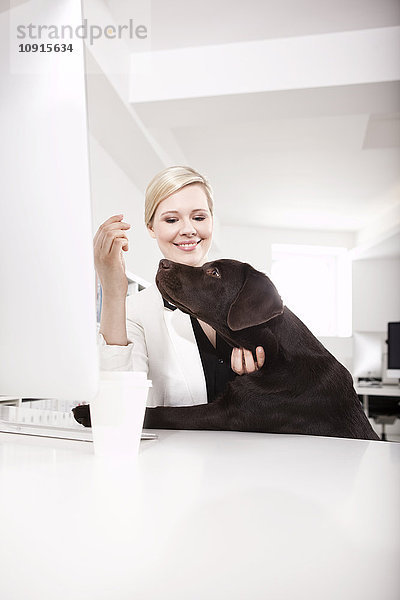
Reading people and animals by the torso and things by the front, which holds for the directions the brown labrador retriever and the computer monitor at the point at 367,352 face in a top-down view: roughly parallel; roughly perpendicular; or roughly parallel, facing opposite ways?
roughly perpendicular

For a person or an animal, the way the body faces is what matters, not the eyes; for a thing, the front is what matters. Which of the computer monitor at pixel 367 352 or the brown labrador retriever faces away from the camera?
the computer monitor

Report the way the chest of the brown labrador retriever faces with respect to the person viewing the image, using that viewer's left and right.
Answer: facing to the left of the viewer

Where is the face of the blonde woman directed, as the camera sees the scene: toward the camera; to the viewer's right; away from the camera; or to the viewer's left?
toward the camera

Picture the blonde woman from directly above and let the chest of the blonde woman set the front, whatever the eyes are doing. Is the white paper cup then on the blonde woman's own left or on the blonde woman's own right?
on the blonde woman's own right

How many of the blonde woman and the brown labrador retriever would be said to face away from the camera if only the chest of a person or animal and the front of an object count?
0

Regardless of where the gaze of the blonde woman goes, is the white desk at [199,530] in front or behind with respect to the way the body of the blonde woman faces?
in front

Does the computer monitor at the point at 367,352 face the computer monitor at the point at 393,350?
no

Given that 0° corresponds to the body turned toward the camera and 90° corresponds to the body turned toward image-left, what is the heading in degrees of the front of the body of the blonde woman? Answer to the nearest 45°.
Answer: approximately 315°

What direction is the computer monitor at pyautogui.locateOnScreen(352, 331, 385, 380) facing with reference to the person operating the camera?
facing away from the viewer

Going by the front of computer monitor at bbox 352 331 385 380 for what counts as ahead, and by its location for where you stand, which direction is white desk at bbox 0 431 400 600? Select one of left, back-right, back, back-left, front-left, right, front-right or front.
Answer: back

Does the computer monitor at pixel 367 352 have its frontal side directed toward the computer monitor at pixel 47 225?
no

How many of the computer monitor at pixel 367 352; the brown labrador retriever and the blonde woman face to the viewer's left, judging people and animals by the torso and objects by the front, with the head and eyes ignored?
1

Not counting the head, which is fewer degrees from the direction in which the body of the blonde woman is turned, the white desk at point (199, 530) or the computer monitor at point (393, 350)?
the white desk

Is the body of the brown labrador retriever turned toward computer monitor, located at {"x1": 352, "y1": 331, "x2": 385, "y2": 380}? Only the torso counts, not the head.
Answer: no

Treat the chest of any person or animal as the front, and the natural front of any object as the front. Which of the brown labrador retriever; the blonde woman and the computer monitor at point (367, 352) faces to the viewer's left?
the brown labrador retriever
